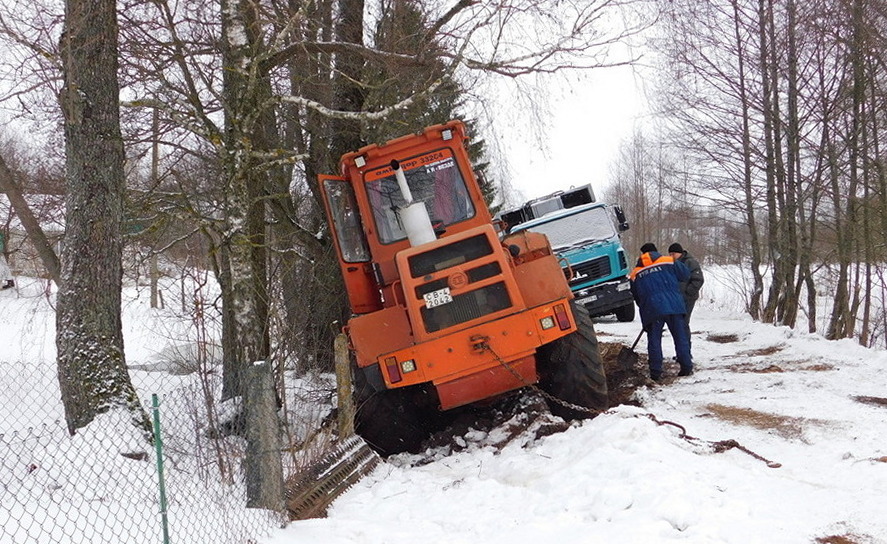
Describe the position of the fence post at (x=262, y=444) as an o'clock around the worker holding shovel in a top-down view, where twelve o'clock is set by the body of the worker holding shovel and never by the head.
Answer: The fence post is roughly at 7 o'clock from the worker holding shovel.

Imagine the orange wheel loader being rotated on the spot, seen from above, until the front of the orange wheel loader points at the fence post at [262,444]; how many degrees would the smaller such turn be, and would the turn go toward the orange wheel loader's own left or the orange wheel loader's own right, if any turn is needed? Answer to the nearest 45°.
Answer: approximately 135° to the orange wheel loader's own left

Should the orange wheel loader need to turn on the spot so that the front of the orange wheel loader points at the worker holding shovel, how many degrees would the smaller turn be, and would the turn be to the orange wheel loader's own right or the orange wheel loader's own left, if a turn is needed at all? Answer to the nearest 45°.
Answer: approximately 45° to the orange wheel loader's own right

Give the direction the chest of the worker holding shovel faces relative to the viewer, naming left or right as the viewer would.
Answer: facing away from the viewer

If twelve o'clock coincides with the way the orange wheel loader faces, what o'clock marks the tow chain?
The tow chain is roughly at 4 o'clock from the orange wheel loader.

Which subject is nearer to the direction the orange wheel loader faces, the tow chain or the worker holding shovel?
the worker holding shovel

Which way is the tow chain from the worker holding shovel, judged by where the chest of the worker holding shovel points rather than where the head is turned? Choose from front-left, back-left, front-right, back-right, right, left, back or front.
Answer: back

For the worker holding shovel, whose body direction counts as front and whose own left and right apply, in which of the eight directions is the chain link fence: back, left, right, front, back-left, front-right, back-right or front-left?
back-left

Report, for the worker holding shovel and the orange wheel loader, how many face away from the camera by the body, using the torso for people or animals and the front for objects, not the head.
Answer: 2

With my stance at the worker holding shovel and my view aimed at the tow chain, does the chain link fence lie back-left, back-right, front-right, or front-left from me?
front-right

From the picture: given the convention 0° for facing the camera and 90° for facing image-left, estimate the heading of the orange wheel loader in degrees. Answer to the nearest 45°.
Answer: approximately 180°
